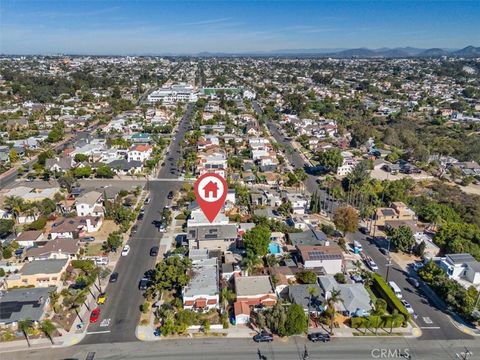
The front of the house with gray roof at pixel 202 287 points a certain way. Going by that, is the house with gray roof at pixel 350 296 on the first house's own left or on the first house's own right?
on the first house's own left
